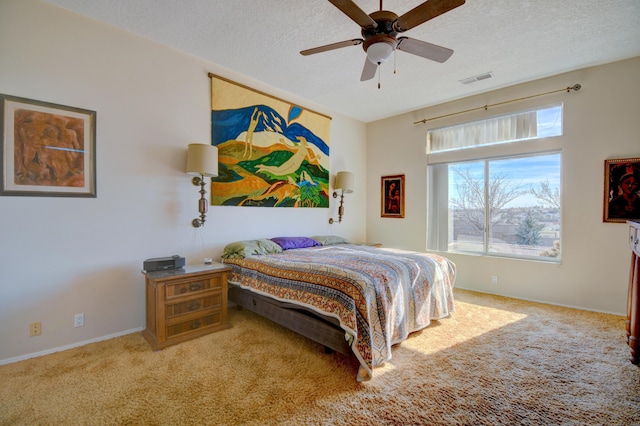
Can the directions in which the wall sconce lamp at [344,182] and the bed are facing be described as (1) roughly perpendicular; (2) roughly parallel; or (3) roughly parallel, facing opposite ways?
roughly parallel

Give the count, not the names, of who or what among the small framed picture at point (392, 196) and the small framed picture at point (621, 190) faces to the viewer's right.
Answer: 0

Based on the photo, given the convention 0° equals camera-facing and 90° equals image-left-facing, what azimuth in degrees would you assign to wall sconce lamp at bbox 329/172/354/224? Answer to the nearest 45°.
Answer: approximately 315°

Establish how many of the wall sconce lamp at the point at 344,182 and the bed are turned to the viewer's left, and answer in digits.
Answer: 0

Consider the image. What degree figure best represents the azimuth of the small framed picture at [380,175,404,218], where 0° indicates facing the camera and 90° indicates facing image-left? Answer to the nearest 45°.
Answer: approximately 45°

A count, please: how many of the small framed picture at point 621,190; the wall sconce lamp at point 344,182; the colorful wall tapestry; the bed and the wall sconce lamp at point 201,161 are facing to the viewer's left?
0

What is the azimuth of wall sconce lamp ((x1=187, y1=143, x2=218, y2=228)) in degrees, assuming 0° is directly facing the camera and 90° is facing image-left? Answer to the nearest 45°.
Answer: approximately 315°

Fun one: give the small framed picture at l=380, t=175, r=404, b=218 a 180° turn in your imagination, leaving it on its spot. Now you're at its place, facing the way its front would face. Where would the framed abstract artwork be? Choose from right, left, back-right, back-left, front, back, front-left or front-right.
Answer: back

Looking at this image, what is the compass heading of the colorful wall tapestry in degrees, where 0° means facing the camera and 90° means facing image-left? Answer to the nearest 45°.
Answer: approximately 315°

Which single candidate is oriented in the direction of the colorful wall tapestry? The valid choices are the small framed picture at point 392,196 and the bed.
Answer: the small framed picture

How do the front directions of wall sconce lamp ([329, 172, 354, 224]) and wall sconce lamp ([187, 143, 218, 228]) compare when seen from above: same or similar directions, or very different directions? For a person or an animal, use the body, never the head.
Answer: same or similar directions

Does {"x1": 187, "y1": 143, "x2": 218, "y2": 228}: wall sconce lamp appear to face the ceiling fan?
yes

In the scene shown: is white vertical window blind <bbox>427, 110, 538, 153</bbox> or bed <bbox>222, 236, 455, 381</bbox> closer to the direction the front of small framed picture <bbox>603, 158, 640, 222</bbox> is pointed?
the bed

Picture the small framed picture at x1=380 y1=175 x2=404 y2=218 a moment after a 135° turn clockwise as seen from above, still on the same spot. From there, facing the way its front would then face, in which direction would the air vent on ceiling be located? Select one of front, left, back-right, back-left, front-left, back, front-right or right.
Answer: back-right

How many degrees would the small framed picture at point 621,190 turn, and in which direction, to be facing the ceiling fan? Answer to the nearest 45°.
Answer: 0° — it already faces it

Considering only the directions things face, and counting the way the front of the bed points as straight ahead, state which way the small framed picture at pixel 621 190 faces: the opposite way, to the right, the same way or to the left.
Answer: to the right

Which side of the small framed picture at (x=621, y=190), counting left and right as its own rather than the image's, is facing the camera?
front

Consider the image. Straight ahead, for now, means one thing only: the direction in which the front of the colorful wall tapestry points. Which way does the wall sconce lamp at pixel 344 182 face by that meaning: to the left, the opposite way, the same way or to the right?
the same way

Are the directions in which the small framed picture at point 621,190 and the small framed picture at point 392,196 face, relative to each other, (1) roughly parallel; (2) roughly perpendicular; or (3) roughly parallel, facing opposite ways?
roughly parallel

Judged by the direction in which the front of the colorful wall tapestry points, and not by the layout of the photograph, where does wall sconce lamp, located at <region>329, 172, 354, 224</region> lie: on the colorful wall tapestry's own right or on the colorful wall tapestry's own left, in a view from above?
on the colorful wall tapestry's own left
